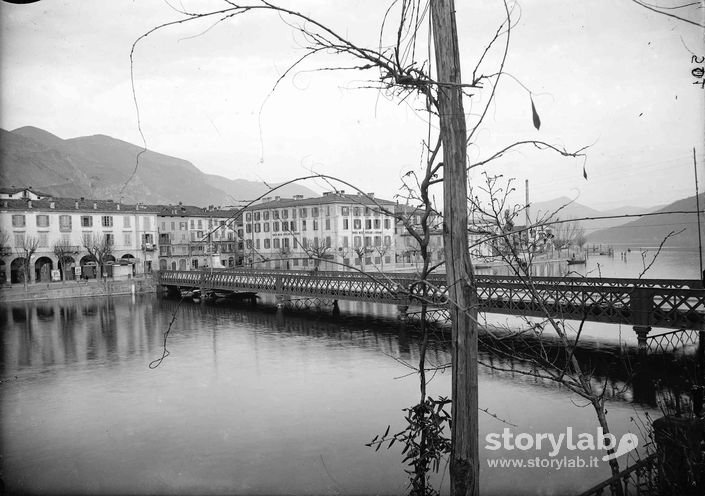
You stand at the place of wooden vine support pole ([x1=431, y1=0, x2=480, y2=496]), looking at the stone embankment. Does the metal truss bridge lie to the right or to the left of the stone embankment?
right

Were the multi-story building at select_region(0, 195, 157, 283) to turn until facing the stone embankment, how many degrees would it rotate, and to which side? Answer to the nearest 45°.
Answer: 0° — it already faces it

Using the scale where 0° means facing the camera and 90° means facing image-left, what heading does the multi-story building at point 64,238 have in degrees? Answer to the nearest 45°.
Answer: approximately 0°

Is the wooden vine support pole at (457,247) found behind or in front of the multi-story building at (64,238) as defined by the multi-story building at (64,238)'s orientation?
in front
